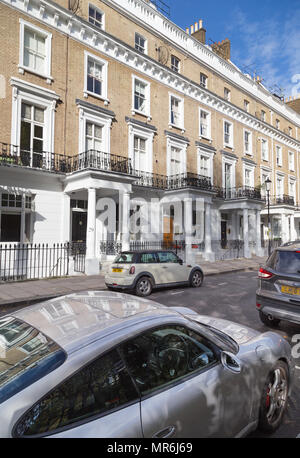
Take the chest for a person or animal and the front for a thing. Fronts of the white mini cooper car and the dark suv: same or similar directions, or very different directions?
same or similar directions

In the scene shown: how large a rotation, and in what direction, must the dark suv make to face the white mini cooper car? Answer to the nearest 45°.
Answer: approximately 90° to its left

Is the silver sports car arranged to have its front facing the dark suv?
yes

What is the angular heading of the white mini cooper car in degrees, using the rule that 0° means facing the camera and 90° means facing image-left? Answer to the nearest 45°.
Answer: approximately 225°

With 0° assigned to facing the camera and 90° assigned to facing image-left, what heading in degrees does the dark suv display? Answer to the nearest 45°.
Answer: approximately 225°

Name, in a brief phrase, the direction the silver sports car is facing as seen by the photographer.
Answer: facing away from the viewer and to the right of the viewer

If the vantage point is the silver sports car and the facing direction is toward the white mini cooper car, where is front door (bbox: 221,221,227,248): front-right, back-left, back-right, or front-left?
front-right

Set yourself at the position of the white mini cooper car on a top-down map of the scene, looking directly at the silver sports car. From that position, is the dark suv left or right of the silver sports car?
left

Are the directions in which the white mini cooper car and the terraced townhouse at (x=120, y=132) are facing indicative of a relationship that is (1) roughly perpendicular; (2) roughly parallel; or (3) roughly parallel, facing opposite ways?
roughly perpendicular

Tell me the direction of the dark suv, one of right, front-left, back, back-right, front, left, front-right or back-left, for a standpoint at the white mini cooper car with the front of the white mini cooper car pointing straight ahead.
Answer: right

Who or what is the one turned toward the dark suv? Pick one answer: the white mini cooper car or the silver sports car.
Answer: the silver sports car

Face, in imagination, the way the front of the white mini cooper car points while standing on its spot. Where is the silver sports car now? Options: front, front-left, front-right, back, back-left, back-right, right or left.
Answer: back-right

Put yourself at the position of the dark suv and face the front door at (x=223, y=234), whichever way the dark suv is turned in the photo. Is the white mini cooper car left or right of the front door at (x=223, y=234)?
left

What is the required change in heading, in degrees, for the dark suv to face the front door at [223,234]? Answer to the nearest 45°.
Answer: approximately 45° to its left

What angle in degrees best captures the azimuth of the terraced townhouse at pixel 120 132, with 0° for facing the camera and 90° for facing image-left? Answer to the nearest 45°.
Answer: approximately 315°

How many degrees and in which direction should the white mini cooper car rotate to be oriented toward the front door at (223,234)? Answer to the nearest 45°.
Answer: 0° — it already faces it
